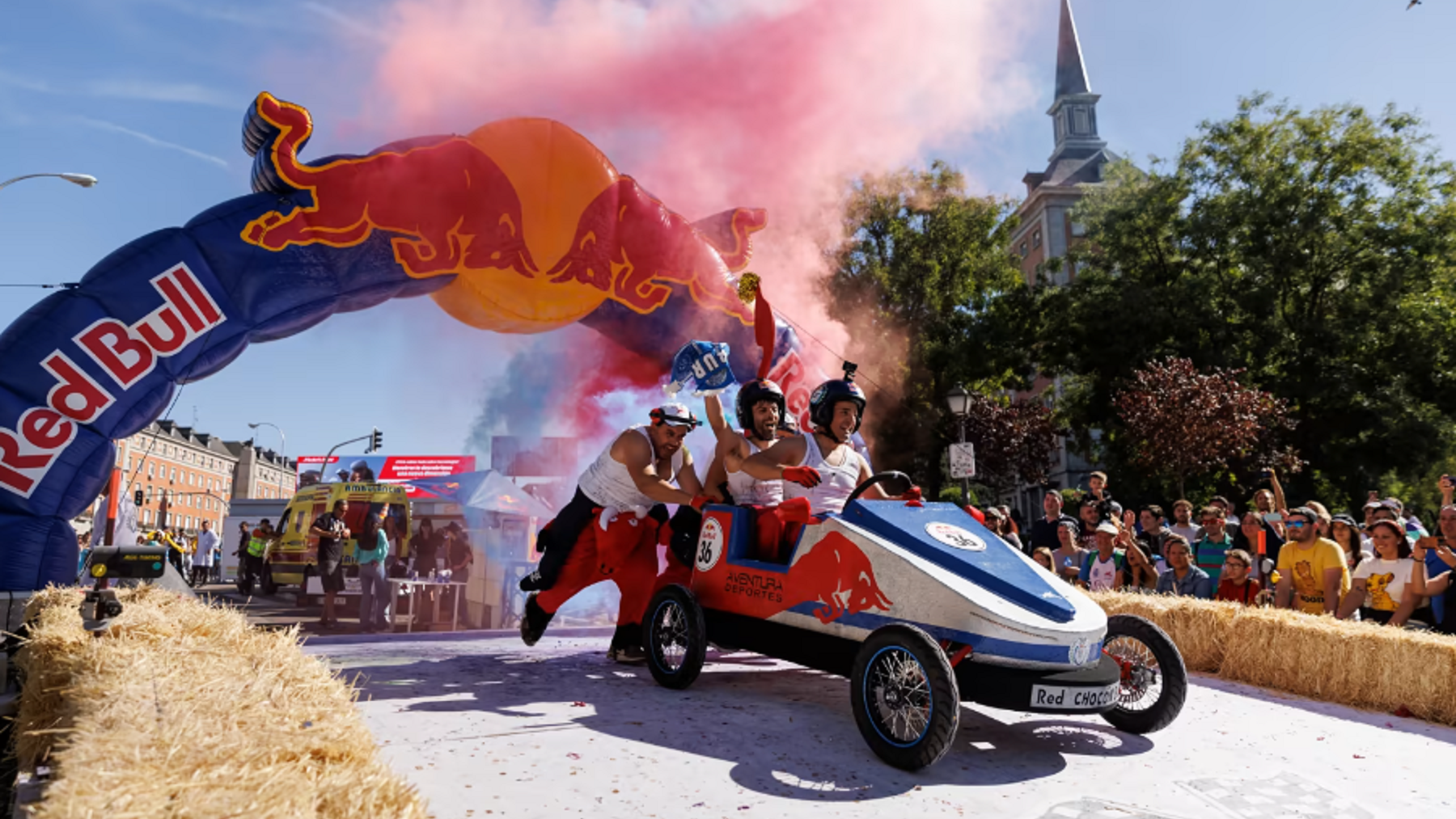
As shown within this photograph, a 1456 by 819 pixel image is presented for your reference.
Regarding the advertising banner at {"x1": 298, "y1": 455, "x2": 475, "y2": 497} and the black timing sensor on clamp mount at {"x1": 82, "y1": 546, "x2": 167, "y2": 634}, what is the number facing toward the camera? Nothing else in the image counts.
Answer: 1

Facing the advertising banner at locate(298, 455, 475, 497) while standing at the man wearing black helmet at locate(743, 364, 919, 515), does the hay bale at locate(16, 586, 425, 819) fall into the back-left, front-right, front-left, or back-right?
back-left

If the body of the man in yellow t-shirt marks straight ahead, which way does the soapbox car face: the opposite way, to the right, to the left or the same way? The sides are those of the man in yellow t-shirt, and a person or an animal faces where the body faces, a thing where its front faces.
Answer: to the left

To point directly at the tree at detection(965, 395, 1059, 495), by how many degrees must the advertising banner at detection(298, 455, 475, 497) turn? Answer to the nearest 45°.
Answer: approximately 90° to its left

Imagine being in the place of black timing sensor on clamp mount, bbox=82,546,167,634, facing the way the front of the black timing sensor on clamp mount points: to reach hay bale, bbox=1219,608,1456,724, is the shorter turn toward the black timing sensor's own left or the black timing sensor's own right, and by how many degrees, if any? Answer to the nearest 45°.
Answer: approximately 45° to the black timing sensor's own right

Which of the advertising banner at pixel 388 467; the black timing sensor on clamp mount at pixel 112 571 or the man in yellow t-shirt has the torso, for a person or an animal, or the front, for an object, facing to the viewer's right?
the black timing sensor on clamp mount

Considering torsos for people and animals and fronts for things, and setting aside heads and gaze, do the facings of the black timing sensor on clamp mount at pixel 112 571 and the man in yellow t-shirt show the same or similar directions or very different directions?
very different directions

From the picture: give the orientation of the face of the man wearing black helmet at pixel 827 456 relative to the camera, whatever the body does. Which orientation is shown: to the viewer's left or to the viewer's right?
to the viewer's right

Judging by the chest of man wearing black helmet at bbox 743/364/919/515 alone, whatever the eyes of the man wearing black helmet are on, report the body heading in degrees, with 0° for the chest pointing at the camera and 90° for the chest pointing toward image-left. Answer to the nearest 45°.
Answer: approximately 315°

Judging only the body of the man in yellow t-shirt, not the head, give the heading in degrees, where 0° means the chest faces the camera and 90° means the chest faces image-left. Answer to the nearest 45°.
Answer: approximately 45°

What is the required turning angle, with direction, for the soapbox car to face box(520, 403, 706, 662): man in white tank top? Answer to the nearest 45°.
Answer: approximately 180°

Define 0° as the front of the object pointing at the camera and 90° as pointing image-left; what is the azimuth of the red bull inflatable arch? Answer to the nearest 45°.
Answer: approximately 315°

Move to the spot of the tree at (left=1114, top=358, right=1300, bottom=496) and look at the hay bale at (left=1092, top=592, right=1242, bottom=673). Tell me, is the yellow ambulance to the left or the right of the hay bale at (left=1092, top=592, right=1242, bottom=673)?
right
